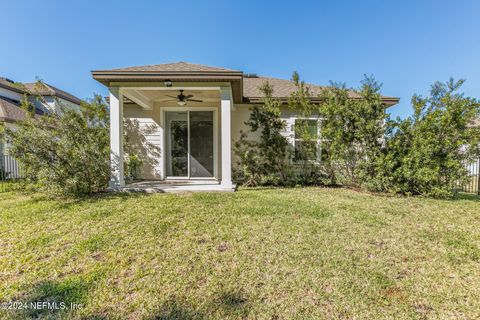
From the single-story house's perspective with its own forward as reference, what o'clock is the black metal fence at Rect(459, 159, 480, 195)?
The black metal fence is roughly at 3 o'clock from the single-story house.

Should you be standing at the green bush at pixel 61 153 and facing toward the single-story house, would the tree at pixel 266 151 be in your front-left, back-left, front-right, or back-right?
front-right

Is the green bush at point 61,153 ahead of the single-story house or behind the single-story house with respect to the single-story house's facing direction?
behind
